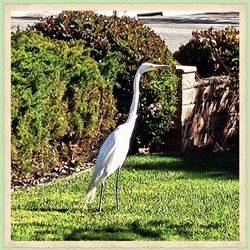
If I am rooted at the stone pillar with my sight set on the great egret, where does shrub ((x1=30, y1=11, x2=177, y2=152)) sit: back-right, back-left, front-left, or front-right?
front-right

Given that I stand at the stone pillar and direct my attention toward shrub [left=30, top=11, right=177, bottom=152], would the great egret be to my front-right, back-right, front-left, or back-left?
front-left

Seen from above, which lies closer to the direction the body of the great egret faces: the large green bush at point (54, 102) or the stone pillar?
the stone pillar

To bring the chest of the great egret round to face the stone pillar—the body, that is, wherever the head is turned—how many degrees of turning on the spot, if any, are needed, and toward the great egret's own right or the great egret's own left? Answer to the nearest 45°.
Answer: approximately 45° to the great egret's own left

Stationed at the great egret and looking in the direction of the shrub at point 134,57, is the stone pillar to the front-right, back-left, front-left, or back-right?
front-right

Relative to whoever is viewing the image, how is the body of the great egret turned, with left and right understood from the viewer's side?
facing to the right of the viewer
